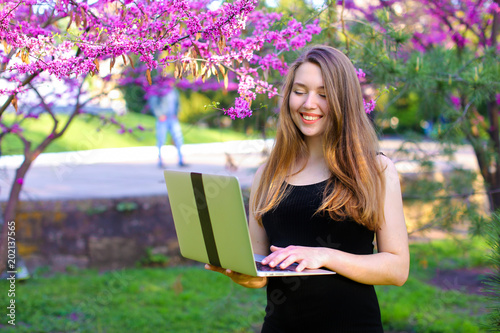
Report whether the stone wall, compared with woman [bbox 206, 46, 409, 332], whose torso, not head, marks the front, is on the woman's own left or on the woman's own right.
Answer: on the woman's own right

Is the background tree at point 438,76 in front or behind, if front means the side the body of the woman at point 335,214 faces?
behind

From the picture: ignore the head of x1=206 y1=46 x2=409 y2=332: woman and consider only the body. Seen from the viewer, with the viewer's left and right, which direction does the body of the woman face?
facing the viewer and to the left of the viewer

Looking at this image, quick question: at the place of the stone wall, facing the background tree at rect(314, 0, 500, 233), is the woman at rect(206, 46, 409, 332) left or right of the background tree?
right
